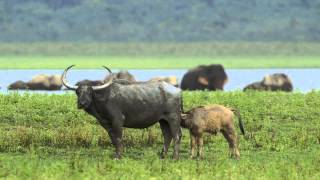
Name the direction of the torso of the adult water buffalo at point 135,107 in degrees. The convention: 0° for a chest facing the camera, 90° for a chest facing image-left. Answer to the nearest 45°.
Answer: approximately 90°

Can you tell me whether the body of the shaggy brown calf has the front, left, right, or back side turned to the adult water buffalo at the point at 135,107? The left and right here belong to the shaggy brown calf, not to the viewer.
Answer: front

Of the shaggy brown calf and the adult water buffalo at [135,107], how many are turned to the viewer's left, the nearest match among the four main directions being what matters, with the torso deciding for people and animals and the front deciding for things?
2

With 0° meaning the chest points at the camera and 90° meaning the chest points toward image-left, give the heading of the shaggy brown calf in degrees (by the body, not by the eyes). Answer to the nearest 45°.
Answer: approximately 90°

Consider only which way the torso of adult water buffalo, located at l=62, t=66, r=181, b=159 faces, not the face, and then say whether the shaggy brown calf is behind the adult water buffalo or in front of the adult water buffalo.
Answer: behind

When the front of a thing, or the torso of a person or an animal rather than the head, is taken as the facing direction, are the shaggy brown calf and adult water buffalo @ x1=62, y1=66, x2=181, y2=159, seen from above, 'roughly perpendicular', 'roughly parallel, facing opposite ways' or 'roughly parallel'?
roughly parallel
